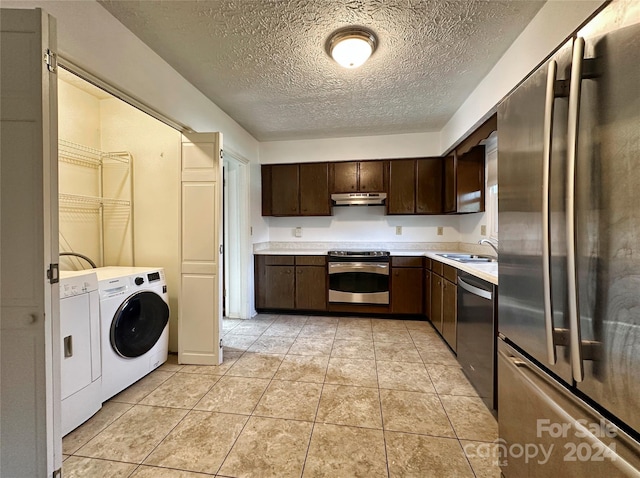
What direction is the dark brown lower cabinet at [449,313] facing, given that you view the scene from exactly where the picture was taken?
facing to the left of the viewer

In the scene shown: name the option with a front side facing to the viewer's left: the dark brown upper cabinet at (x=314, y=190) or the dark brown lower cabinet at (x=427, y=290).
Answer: the dark brown lower cabinet

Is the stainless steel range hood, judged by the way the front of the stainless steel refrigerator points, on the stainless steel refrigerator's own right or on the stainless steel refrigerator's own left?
on the stainless steel refrigerator's own right

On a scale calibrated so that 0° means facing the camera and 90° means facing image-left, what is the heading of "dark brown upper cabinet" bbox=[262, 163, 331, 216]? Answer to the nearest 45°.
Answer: approximately 0°

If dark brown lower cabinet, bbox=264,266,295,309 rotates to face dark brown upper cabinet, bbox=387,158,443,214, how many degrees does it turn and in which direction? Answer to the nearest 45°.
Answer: approximately 90° to its left

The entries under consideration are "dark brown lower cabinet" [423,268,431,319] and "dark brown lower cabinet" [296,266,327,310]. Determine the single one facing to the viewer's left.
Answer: "dark brown lower cabinet" [423,268,431,319]

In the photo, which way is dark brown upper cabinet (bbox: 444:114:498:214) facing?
to the viewer's left

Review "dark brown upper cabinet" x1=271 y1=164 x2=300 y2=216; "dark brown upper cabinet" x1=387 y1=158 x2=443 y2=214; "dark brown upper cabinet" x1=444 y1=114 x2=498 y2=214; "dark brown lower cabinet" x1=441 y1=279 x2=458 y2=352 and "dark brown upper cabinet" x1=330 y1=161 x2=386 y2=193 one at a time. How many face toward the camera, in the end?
3
